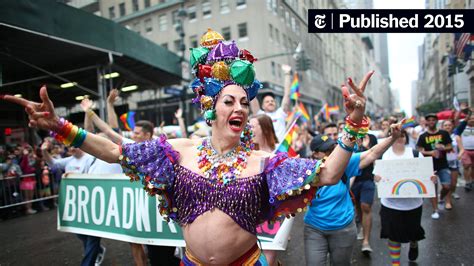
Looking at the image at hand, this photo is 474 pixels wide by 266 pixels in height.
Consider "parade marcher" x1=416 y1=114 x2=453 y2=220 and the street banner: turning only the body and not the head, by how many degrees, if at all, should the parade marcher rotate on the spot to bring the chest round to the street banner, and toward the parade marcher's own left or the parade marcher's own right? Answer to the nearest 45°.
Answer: approximately 45° to the parade marcher's own right

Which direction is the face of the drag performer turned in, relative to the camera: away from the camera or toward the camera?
toward the camera

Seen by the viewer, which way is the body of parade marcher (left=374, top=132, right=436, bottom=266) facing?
toward the camera

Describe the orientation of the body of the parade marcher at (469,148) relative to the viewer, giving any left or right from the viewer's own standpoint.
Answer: facing the viewer

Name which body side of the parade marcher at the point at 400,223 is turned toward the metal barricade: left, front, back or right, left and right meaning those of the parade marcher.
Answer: right

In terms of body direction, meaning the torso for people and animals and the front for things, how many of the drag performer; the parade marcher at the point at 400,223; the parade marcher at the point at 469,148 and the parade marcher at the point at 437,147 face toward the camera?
4

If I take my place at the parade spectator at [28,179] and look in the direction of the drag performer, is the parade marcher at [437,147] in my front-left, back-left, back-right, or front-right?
front-left

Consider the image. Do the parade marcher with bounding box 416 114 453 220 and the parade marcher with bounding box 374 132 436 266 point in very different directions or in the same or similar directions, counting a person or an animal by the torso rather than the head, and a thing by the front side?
same or similar directions

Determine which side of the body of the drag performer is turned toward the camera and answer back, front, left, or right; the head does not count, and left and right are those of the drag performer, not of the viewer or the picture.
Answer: front
